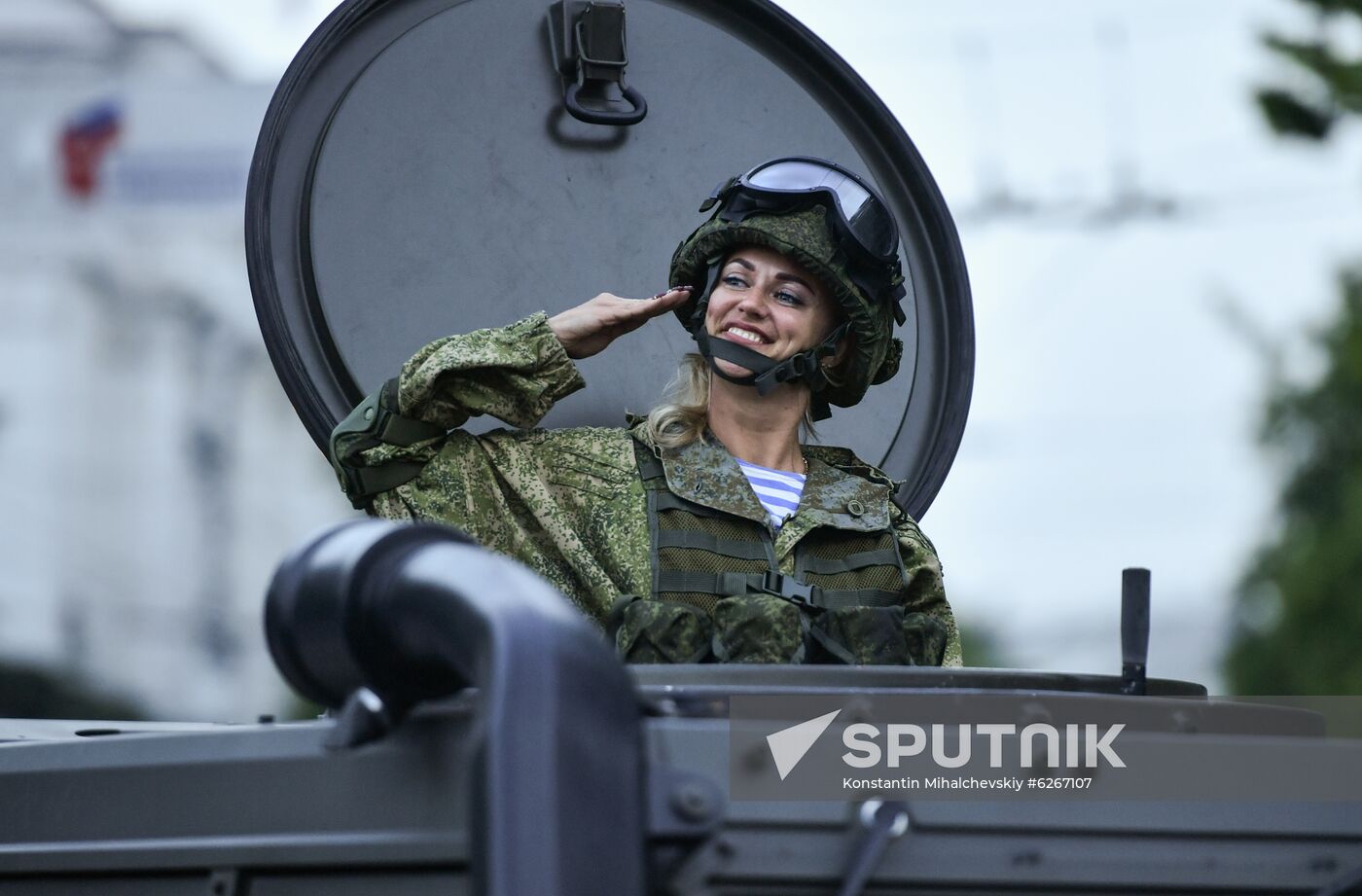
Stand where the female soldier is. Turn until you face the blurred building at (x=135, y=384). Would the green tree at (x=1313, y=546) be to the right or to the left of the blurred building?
right

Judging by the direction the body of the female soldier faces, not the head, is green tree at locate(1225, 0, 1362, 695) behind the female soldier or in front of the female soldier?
behind

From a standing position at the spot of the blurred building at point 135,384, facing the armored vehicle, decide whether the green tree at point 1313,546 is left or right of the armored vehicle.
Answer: left

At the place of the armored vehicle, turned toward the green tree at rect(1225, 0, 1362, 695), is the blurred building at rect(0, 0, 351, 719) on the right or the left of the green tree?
left

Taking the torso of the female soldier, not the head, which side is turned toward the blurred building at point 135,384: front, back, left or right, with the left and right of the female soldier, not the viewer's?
back

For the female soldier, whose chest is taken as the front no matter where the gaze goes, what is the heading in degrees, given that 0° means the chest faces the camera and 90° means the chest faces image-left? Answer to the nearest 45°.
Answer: approximately 0°
